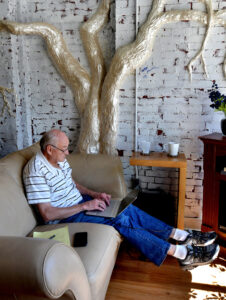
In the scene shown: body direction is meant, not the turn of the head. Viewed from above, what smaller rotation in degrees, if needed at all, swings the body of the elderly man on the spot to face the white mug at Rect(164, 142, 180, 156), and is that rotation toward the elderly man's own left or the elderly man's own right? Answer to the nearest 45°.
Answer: approximately 45° to the elderly man's own left

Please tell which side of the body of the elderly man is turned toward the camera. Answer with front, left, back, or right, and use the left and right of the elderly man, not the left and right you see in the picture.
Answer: right

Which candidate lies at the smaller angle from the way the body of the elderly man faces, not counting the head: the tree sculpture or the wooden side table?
the wooden side table

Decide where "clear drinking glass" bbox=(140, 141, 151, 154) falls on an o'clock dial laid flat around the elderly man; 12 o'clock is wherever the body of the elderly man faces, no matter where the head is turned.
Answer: The clear drinking glass is roughly at 10 o'clock from the elderly man.

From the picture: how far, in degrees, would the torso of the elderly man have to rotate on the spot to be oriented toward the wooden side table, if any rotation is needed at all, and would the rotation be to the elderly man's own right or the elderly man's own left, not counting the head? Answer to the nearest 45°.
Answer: approximately 45° to the elderly man's own left

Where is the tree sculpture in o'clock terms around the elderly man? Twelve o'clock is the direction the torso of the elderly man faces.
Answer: The tree sculpture is roughly at 9 o'clock from the elderly man.

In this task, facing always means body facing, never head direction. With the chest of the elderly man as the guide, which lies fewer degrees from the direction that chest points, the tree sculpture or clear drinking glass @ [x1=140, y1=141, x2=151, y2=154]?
the clear drinking glass
